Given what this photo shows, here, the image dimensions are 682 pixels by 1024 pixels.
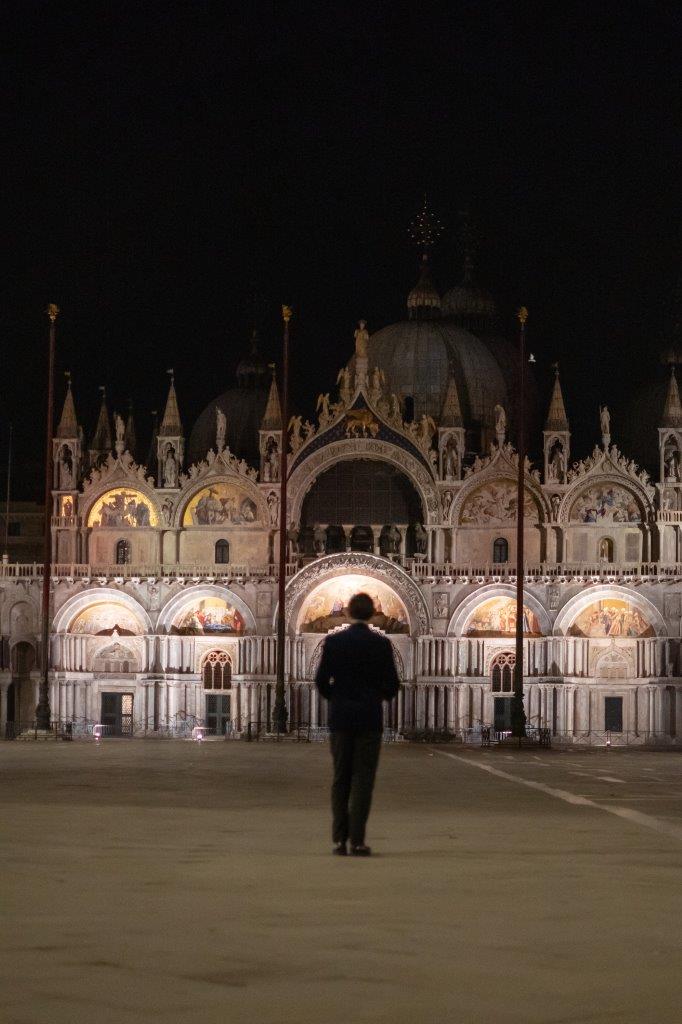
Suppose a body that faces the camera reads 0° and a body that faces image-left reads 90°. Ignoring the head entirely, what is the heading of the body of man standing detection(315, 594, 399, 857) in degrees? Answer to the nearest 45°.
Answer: approximately 180°

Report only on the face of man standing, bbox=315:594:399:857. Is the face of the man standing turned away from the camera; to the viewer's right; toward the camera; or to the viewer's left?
away from the camera
